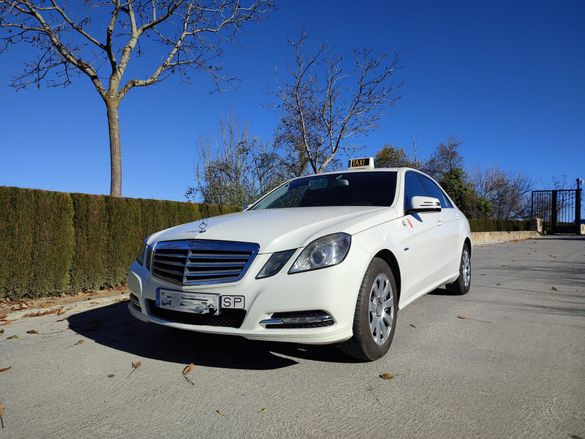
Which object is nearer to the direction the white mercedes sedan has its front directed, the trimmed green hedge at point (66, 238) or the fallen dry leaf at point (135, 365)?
the fallen dry leaf

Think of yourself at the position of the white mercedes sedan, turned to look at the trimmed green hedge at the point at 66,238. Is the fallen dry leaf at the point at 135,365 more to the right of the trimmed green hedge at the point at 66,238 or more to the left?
left

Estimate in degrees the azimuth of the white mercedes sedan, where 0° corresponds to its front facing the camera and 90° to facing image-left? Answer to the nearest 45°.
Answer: approximately 45°

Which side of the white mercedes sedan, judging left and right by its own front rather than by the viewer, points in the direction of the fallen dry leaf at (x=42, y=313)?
right

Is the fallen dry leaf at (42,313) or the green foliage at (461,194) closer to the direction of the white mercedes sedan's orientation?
the fallen dry leaf

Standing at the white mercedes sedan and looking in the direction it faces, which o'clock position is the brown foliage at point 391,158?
The brown foliage is roughly at 5 o'clock from the white mercedes sedan.

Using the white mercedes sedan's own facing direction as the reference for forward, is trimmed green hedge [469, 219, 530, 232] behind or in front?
behind

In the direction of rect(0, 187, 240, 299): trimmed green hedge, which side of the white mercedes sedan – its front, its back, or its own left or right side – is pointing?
right

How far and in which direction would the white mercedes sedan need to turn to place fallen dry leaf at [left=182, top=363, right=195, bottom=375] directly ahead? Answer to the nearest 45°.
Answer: approximately 45° to its right

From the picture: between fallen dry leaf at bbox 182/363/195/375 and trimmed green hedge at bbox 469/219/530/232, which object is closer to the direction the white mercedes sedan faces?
the fallen dry leaf

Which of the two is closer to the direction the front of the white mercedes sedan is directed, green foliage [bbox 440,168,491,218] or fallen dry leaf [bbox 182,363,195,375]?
the fallen dry leaf

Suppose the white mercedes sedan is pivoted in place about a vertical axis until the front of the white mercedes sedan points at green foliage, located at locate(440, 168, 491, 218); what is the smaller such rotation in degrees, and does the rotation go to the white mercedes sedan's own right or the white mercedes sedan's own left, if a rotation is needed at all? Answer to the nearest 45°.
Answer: approximately 135° to the white mercedes sedan's own right

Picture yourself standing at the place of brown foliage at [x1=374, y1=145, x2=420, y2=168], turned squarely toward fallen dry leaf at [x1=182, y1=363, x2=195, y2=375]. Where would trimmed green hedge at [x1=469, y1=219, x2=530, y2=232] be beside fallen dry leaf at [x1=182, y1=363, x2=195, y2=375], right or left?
left
